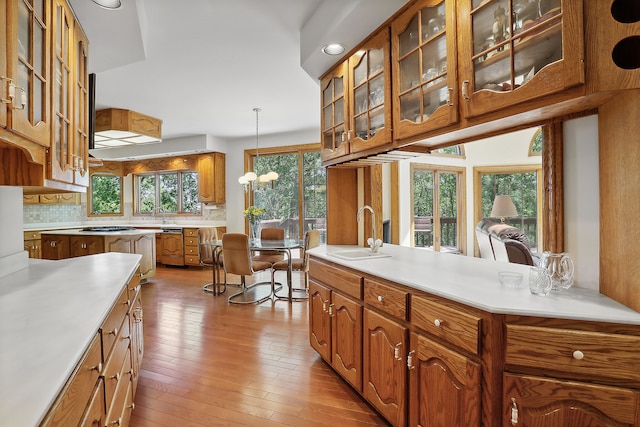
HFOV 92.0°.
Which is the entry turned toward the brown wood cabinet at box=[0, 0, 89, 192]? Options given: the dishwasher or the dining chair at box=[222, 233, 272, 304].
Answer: the dishwasher

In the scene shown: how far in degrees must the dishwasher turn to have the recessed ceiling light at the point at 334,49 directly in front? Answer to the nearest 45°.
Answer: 0° — it already faces it

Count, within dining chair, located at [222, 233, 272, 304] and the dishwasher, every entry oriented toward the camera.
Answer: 1

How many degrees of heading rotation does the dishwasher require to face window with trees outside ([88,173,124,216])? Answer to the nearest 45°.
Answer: approximately 135° to its right

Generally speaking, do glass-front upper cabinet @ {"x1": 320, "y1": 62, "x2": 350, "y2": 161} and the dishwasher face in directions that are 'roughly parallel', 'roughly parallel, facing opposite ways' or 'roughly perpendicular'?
roughly perpendicular

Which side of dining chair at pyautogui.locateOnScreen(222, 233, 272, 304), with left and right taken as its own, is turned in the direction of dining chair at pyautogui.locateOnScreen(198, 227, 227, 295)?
left

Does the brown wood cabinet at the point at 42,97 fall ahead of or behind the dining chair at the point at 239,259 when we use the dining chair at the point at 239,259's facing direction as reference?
behind

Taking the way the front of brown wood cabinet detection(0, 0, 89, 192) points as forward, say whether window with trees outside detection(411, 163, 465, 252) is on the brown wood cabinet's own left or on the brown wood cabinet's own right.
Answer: on the brown wood cabinet's own left

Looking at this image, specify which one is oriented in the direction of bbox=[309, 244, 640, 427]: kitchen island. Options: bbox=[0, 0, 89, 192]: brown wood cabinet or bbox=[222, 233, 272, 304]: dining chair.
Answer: the brown wood cabinet

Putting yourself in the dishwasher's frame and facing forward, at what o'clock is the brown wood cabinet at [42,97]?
The brown wood cabinet is roughly at 12 o'clock from the dishwasher.

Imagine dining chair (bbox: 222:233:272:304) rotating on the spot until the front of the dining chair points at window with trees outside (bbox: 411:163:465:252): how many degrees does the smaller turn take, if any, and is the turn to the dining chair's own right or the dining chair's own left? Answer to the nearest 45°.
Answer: approximately 45° to the dining chair's own right

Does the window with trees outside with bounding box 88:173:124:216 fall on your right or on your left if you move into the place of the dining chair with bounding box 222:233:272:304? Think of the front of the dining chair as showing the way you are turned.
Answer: on your left

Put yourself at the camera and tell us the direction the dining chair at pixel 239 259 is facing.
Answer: facing away from the viewer and to the right of the viewer

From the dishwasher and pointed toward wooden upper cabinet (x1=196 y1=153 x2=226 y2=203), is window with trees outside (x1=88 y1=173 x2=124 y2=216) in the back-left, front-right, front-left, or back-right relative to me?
back-left

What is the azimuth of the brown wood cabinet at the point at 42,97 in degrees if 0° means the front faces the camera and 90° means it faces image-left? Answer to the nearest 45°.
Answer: approximately 315°
